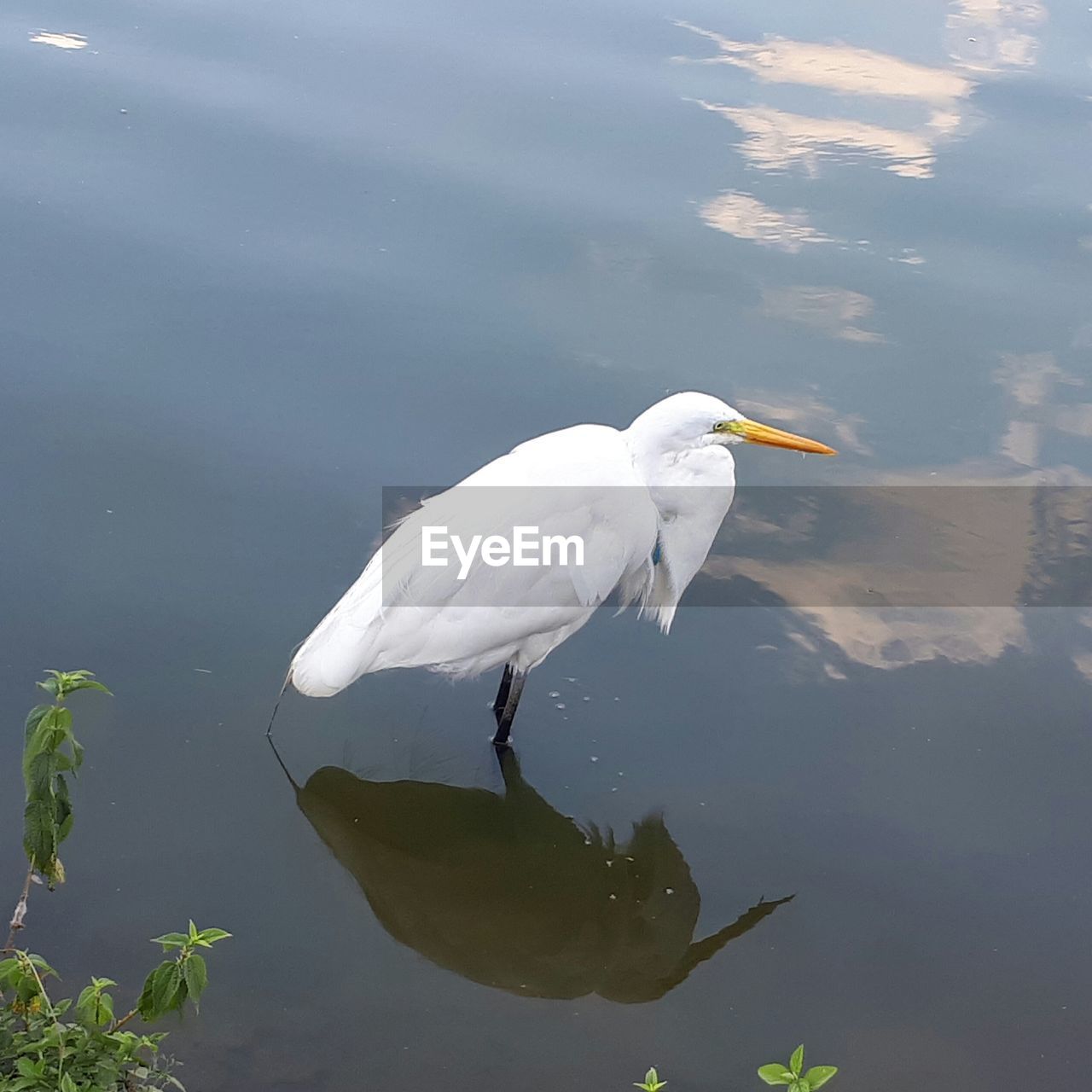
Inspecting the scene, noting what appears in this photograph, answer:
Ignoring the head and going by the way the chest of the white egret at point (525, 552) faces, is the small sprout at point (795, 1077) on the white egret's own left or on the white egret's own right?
on the white egret's own right

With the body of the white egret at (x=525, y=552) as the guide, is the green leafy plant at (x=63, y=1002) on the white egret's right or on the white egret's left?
on the white egret's right

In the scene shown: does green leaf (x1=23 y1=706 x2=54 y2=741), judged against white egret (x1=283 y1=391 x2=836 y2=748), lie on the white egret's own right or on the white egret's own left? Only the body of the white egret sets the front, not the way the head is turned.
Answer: on the white egret's own right

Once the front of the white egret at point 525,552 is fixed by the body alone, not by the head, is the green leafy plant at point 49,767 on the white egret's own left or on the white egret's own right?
on the white egret's own right

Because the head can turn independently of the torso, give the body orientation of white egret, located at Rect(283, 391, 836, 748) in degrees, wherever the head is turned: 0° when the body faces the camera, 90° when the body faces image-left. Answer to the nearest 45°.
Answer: approximately 270°
